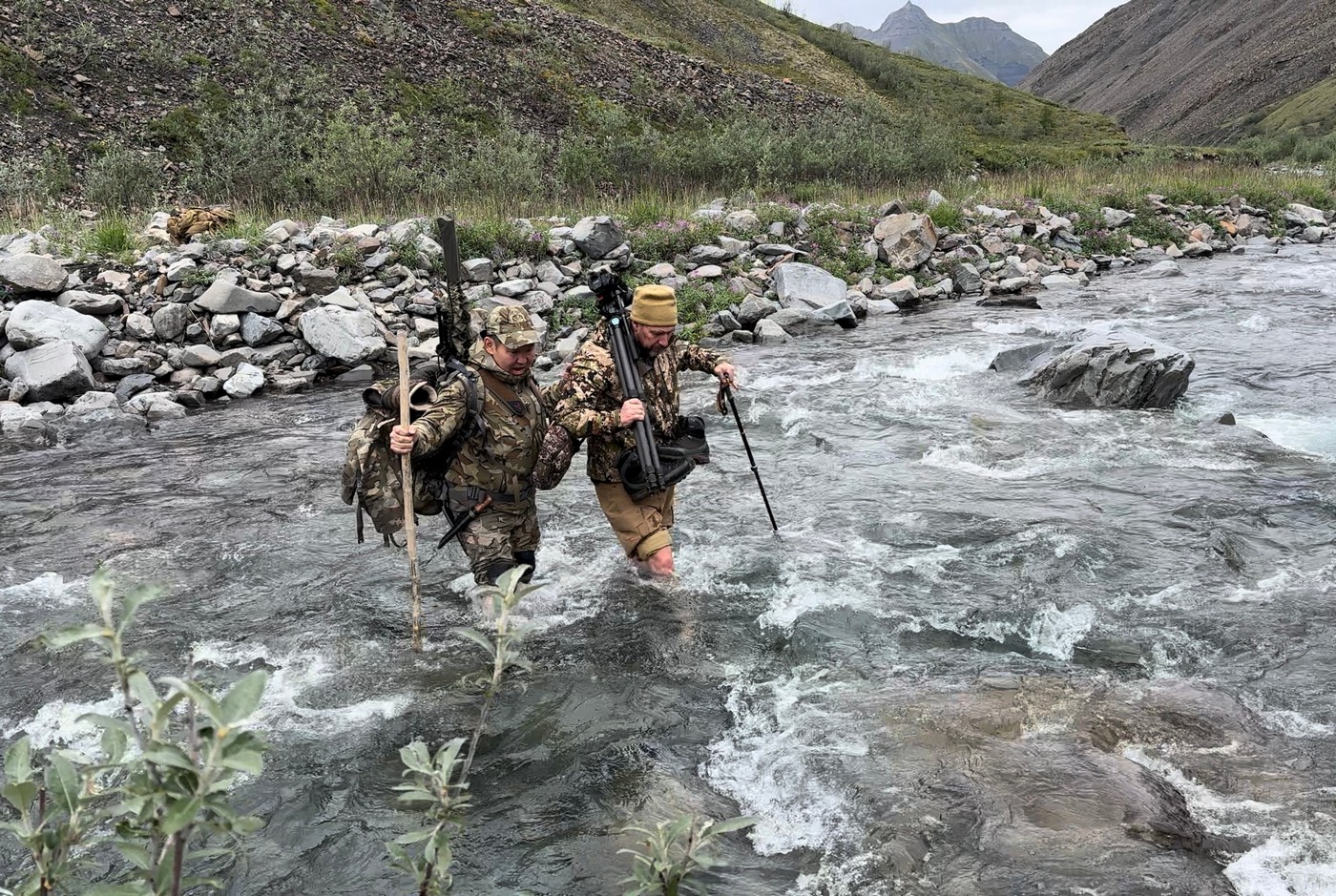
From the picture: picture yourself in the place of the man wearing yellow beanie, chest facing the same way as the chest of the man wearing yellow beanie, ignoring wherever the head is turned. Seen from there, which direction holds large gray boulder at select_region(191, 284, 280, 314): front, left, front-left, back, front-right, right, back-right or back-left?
back

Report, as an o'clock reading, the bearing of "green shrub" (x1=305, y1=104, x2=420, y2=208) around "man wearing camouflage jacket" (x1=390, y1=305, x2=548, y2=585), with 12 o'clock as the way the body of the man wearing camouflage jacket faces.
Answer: The green shrub is roughly at 7 o'clock from the man wearing camouflage jacket.

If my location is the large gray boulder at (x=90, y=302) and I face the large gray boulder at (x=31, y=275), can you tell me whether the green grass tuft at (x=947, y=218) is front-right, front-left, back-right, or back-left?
back-right

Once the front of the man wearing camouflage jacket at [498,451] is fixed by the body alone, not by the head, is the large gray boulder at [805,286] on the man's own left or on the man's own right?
on the man's own left

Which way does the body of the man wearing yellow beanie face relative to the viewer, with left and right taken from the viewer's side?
facing the viewer and to the right of the viewer

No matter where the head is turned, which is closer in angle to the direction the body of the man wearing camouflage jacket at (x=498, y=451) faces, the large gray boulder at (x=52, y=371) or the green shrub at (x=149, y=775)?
the green shrub

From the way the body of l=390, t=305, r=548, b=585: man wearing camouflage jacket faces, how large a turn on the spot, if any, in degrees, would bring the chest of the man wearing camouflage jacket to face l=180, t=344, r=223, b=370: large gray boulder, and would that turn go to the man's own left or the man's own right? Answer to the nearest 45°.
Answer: approximately 180°

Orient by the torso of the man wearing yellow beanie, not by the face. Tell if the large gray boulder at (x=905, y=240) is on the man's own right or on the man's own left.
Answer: on the man's own left

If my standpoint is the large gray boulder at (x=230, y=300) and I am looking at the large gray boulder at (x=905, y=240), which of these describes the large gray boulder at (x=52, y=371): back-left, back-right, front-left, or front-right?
back-right

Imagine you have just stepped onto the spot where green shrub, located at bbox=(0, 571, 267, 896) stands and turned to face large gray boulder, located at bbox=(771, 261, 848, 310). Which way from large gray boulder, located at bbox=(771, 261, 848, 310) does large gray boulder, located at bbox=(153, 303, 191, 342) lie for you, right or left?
left

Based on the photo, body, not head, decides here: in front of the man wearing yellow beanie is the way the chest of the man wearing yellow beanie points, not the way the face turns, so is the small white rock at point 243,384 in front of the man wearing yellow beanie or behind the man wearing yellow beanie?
behind

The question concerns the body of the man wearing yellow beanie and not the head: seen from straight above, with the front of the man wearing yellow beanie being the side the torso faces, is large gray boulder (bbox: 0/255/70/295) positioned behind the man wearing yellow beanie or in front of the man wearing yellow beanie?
behind

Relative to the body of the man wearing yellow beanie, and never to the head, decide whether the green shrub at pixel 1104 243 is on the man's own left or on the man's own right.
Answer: on the man's own left

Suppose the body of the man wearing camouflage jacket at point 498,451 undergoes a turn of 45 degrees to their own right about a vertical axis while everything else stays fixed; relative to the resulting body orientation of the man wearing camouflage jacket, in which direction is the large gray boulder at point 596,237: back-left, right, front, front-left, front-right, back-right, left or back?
back

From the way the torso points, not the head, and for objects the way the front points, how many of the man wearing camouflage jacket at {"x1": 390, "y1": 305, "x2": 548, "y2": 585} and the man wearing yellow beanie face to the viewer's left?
0
